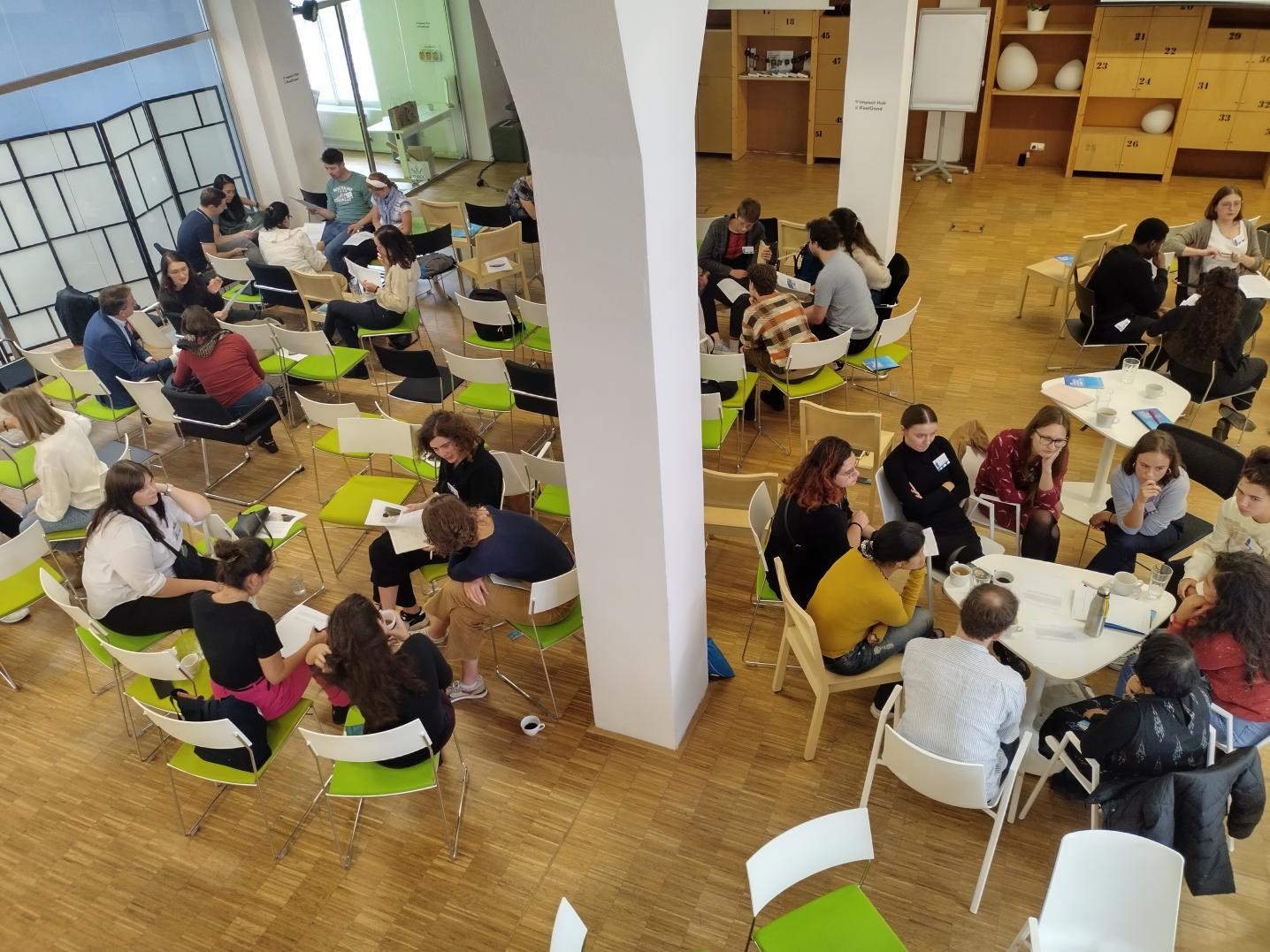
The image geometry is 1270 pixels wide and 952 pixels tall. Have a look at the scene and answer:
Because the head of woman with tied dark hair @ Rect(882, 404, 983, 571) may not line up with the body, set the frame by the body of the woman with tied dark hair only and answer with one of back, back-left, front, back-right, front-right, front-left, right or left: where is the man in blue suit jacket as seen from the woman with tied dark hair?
back-right

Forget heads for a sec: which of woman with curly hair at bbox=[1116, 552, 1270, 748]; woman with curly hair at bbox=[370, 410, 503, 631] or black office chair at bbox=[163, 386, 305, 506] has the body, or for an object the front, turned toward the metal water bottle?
woman with curly hair at bbox=[1116, 552, 1270, 748]

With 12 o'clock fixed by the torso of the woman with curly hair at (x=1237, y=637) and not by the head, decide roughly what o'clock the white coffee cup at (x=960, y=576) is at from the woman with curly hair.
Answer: The white coffee cup is roughly at 12 o'clock from the woman with curly hair.

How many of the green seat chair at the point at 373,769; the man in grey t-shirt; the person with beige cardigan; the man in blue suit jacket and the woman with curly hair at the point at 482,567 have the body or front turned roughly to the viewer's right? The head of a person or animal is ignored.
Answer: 1

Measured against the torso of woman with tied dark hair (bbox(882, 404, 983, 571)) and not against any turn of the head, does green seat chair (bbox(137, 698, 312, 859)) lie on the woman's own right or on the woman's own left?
on the woman's own right

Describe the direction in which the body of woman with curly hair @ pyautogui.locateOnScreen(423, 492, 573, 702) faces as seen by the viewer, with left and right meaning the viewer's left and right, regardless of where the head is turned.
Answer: facing to the left of the viewer

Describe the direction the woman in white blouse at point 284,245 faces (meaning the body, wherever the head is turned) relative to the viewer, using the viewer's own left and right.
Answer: facing away from the viewer and to the right of the viewer

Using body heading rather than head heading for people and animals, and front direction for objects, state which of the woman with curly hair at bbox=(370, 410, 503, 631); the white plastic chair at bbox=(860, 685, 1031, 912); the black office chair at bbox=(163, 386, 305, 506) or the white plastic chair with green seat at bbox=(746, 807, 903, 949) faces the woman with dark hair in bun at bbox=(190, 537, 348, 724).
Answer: the woman with curly hair

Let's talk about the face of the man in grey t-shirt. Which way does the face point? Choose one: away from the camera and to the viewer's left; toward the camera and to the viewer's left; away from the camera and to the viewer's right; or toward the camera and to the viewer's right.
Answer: away from the camera and to the viewer's left

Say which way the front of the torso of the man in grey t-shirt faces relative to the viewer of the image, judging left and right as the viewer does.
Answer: facing away from the viewer and to the left of the viewer

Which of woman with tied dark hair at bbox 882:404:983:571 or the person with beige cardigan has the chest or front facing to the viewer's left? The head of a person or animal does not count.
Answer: the person with beige cardigan

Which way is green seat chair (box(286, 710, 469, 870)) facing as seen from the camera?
away from the camera

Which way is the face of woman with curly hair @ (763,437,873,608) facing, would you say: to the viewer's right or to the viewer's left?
to the viewer's right

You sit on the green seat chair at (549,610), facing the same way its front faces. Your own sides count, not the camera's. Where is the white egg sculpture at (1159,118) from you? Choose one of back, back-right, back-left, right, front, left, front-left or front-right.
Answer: right

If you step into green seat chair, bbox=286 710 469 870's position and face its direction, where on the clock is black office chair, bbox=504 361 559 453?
The black office chair is roughly at 1 o'clock from the green seat chair.

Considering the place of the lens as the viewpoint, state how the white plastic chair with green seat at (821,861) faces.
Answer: facing the viewer and to the right of the viewer

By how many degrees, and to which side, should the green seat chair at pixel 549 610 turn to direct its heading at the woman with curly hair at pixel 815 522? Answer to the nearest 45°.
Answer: approximately 135° to its right
